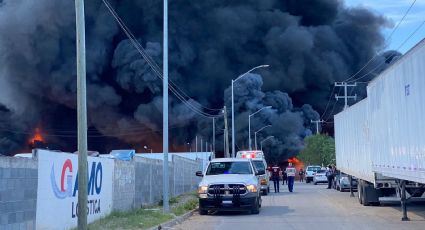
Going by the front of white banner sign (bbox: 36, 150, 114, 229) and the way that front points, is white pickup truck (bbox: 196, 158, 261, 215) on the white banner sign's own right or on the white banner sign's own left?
on the white banner sign's own left

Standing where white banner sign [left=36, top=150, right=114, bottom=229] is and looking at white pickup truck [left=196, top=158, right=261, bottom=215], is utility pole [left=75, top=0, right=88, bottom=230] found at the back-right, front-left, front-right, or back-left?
back-right

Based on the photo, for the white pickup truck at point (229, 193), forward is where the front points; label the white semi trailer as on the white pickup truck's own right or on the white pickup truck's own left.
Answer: on the white pickup truck's own left

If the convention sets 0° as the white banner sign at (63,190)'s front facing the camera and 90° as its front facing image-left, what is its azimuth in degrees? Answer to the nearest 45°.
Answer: approximately 315°

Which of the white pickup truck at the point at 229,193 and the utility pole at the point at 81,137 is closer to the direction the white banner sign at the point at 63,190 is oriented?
the utility pole

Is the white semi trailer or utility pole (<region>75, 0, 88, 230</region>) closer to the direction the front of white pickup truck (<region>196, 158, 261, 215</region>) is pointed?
the utility pole

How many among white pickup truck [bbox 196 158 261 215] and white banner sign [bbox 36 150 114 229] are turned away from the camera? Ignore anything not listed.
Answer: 0

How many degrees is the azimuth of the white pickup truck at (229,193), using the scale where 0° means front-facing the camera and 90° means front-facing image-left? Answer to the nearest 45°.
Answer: approximately 0°

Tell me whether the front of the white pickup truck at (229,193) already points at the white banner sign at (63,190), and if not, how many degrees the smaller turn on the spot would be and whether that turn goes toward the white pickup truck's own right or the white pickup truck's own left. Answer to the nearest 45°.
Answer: approximately 45° to the white pickup truck's own right

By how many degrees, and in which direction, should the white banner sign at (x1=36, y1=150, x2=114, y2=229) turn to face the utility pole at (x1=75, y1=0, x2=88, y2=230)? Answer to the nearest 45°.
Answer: approximately 45° to its right

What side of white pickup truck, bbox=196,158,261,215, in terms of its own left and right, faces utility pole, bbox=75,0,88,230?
front
